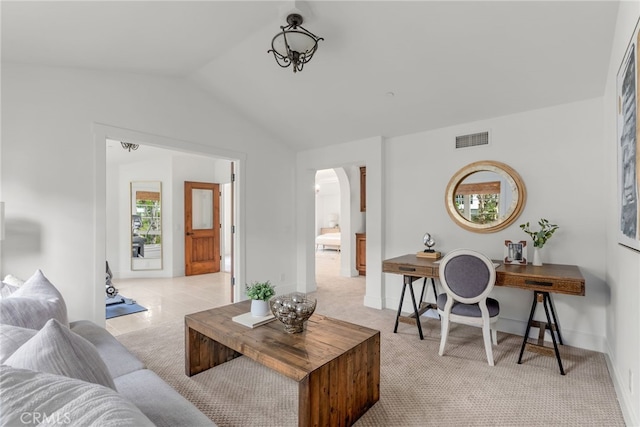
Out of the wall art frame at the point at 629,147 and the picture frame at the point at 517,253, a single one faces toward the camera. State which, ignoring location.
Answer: the picture frame at the point at 517,253

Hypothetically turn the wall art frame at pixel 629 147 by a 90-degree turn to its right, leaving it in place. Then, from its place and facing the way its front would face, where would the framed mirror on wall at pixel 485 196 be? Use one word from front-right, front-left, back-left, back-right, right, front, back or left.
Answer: front-left

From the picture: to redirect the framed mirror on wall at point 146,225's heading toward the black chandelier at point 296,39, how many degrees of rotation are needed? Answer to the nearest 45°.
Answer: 0° — it already faces it

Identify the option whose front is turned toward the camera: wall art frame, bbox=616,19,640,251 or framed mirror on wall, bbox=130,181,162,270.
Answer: the framed mirror on wall

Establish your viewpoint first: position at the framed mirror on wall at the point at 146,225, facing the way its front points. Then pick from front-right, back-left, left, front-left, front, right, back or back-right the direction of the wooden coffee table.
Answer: front

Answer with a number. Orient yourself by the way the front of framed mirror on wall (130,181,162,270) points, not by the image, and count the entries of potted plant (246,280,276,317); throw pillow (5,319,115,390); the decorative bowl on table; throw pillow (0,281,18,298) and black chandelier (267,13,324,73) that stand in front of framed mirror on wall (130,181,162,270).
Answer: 5

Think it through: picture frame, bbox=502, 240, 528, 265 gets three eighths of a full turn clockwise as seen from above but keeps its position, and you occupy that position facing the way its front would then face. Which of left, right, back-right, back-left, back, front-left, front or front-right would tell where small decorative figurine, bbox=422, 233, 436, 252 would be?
front-left

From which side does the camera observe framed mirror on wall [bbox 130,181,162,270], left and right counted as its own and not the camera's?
front

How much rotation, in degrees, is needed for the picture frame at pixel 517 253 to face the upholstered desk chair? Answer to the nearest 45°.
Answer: approximately 45° to its right

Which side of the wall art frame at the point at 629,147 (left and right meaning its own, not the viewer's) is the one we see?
left

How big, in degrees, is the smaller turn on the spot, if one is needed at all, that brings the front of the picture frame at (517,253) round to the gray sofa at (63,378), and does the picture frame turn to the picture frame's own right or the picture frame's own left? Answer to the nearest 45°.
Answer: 0° — it already faces it

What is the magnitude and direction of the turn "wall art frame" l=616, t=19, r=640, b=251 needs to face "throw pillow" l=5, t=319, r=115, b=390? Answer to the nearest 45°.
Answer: approximately 45° to its left

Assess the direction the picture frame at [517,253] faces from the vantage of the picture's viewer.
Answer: facing the viewer

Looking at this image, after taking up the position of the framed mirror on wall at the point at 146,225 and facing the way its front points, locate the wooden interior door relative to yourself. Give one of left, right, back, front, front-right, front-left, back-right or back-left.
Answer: left

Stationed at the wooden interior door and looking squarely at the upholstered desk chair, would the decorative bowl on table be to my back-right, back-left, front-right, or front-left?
front-right

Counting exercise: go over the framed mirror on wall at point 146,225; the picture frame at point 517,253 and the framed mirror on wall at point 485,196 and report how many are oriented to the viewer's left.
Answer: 0
